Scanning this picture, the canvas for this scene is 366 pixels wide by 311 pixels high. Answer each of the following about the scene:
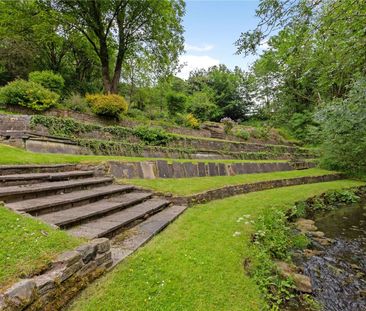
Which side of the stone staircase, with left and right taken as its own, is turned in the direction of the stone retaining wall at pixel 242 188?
left

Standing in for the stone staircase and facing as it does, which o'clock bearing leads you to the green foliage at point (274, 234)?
The green foliage is roughly at 11 o'clock from the stone staircase.

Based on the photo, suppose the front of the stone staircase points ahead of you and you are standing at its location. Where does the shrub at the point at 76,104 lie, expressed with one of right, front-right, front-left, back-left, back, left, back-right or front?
back-left

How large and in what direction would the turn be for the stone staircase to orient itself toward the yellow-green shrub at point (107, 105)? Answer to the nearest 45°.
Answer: approximately 135° to its left

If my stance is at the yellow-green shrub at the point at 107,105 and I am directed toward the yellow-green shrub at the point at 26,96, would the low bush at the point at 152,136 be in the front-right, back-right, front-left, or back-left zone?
back-left

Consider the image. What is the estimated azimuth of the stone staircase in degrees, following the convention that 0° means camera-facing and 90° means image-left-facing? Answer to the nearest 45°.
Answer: approximately 315°

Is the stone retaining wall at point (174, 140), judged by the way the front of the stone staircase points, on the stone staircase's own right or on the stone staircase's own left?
on the stone staircase's own left

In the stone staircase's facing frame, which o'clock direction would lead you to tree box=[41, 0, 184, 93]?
The tree is roughly at 8 o'clock from the stone staircase.

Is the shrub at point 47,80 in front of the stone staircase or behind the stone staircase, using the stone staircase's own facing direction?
behind

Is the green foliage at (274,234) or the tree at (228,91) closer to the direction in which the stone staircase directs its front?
the green foliage

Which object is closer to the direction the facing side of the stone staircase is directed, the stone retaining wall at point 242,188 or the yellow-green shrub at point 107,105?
the stone retaining wall

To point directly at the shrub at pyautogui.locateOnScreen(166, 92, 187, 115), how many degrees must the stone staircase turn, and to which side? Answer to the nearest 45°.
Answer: approximately 90° to its left

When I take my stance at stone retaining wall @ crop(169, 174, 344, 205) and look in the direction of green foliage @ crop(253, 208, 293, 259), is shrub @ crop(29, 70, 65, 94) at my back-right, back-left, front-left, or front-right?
back-right

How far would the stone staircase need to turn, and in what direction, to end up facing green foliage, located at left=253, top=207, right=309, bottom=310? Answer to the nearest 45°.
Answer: approximately 45° to its left

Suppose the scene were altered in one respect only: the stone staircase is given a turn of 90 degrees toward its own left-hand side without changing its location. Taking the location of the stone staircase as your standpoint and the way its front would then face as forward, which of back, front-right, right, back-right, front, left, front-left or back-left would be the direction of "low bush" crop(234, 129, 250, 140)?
front

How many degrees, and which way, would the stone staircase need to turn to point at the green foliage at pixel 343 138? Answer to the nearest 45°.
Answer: approximately 45° to its left

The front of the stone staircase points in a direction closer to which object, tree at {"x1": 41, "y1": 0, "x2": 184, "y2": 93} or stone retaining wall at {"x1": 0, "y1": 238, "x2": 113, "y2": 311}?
the stone retaining wall
